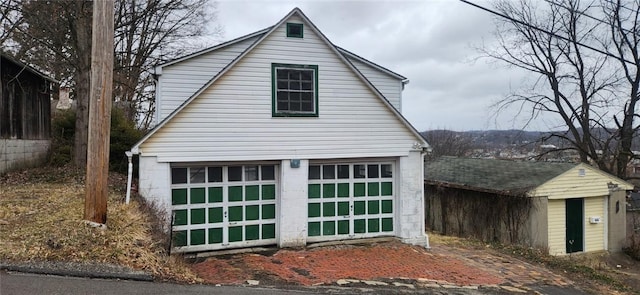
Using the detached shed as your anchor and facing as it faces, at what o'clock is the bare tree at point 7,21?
The bare tree is roughly at 4 o'clock from the detached shed.

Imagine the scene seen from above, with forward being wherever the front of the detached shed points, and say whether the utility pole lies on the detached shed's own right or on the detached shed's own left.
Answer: on the detached shed's own right

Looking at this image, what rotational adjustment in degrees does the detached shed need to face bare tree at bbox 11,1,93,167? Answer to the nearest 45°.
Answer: approximately 90° to its right

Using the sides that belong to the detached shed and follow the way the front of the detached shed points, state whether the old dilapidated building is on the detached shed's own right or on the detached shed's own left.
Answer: on the detached shed's own right

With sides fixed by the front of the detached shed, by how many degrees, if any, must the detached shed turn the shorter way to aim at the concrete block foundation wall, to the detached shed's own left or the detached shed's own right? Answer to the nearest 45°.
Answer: approximately 90° to the detached shed's own right

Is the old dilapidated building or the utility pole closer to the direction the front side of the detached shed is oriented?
the utility pole

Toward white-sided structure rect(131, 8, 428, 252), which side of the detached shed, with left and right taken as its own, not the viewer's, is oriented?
right

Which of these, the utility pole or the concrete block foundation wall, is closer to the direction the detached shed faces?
the utility pole

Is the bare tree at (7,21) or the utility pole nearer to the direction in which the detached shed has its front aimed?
the utility pole

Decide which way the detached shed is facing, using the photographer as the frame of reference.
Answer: facing the viewer and to the right of the viewer
